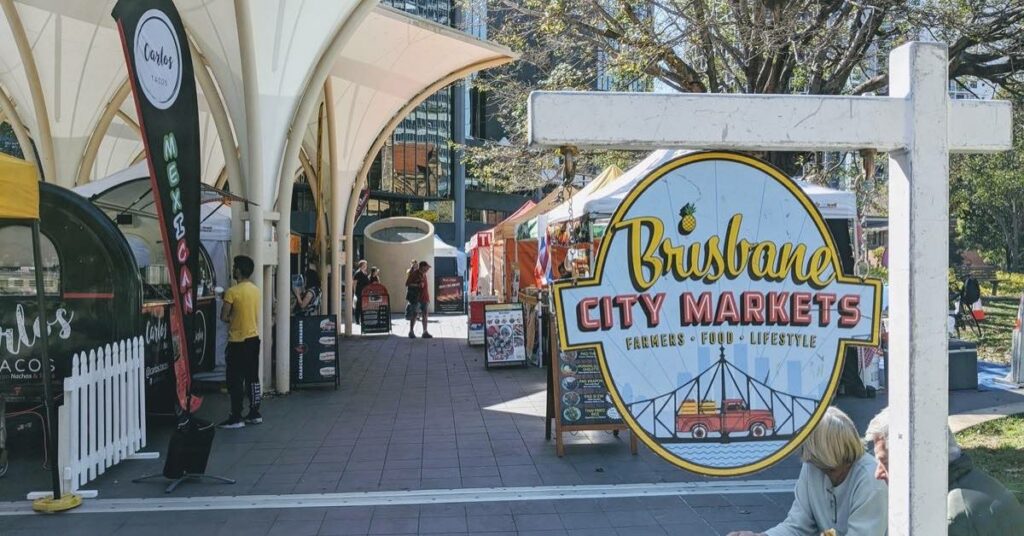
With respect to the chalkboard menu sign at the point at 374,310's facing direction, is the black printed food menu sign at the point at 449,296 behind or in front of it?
behind

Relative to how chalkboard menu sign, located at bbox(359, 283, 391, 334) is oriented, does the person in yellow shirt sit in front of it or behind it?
in front

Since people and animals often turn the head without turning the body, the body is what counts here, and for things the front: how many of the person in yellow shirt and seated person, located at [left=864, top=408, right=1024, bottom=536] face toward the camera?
0

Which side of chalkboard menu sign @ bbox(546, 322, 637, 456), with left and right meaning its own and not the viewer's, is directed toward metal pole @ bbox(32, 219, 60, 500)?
right

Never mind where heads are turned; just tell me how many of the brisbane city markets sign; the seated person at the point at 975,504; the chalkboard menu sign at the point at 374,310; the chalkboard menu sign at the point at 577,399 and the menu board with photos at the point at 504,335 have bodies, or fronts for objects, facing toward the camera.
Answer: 4

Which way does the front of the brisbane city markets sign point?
toward the camera

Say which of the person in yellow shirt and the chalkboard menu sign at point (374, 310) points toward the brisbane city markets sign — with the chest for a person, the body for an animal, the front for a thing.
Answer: the chalkboard menu sign

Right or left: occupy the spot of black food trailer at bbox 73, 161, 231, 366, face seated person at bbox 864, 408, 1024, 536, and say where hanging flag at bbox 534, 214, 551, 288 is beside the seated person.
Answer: left

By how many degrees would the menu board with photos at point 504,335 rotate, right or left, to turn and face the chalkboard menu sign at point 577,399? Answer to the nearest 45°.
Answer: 0° — it already faces it

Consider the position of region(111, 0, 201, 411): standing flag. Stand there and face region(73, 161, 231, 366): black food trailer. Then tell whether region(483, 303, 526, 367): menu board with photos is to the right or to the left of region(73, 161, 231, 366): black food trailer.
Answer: right

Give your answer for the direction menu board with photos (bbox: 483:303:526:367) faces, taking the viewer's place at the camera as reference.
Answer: facing the viewer

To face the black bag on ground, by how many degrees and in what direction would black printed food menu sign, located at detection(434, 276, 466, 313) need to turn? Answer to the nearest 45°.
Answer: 0° — it already faces it

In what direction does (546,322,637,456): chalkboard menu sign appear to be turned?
toward the camera

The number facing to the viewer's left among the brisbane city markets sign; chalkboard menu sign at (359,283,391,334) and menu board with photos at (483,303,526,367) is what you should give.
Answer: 0

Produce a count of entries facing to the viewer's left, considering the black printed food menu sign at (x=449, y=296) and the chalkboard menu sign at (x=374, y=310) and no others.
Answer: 0

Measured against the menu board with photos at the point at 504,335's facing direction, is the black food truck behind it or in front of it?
in front
